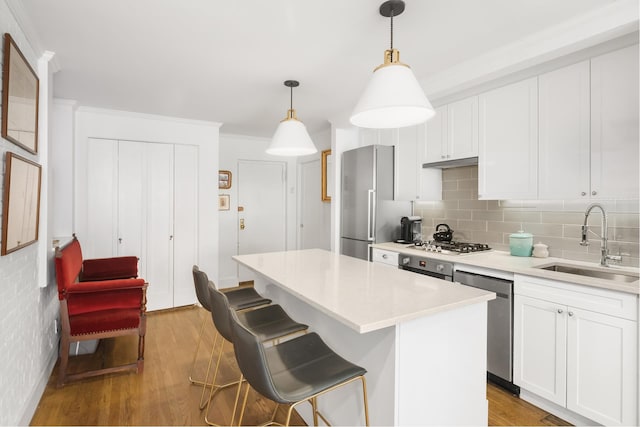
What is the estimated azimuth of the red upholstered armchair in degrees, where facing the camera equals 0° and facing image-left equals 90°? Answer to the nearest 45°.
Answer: approximately 270°

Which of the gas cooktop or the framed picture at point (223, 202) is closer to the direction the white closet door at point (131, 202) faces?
the gas cooktop

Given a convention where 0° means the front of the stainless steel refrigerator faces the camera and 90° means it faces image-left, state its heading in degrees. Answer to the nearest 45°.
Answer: approximately 45°

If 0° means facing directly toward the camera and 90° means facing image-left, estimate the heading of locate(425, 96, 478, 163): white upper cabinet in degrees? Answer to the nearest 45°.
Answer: approximately 45°

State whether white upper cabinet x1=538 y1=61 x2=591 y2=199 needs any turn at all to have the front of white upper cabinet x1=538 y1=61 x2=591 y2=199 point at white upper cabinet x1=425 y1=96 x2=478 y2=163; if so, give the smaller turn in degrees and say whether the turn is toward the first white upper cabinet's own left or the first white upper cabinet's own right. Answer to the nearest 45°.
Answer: approximately 45° to the first white upper cabinet's own right

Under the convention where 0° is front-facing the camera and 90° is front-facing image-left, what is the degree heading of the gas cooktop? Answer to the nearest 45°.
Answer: approximately 45°

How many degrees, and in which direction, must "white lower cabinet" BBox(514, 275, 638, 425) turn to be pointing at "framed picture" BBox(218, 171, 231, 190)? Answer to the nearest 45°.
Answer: approximately 45° to its right
